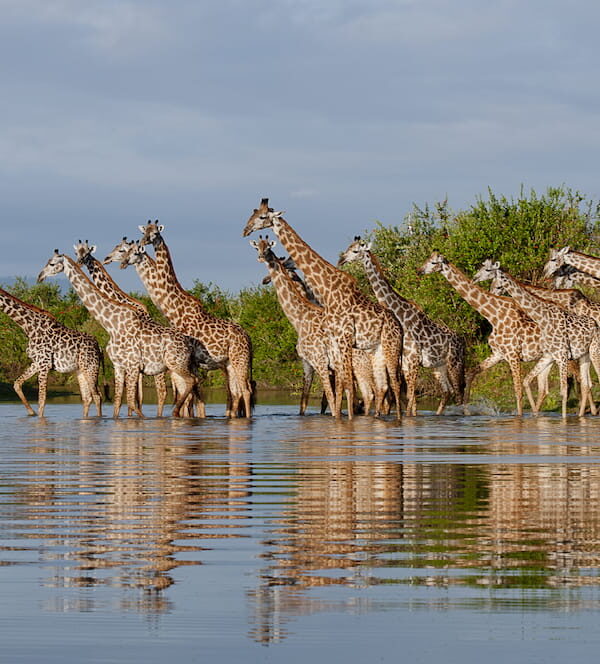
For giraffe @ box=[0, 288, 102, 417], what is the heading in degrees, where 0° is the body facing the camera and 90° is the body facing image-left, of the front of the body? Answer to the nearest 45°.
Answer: approximately 90°

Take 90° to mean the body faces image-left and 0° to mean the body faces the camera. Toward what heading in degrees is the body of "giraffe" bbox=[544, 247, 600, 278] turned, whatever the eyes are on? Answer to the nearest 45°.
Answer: approximately 90°

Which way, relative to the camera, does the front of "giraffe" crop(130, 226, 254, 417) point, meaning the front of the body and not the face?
to the viewer's left

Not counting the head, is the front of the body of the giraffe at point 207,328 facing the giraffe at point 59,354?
yes

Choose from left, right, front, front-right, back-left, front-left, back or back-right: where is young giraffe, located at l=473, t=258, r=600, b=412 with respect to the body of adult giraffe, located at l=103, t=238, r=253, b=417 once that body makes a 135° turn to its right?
front-right

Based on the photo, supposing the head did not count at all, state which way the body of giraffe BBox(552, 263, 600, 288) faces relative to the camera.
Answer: to the viewer's left

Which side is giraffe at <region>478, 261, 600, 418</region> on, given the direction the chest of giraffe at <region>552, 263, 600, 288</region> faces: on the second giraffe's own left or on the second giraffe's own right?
on the second giraffe's own left

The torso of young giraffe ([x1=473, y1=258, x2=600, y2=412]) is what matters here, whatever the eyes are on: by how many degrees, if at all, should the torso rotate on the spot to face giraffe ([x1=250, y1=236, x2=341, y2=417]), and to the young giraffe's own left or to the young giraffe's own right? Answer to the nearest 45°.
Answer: approximately 45° to the young giraffe's own left

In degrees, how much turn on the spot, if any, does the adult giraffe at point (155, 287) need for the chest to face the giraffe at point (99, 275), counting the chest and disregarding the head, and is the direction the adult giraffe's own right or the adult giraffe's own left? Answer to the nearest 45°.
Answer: approximately 45° to the adult giraffe's own right

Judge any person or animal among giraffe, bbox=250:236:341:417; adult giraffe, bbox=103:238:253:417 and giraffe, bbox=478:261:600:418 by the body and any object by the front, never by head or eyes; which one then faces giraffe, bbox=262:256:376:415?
giraffe, bbox=478:261:600:418

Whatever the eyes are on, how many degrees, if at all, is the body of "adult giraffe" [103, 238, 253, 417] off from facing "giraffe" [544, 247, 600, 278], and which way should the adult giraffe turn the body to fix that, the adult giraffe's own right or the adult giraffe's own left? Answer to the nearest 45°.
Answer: approximately 180°

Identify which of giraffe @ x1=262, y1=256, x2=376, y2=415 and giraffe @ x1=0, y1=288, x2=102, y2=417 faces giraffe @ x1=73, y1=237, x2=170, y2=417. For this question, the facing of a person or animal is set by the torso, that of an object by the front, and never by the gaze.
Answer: giraffe @ x1=262, y1=256, x2=376, y2=415

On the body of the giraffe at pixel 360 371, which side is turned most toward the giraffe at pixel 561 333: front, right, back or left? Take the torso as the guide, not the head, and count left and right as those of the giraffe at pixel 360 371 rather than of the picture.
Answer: back

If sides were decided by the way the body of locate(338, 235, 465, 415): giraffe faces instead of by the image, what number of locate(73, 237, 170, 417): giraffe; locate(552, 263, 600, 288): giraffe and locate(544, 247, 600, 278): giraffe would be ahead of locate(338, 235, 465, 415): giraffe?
1
